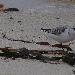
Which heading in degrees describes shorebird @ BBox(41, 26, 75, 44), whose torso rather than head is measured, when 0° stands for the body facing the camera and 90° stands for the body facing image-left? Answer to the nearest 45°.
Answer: approximately 270°
